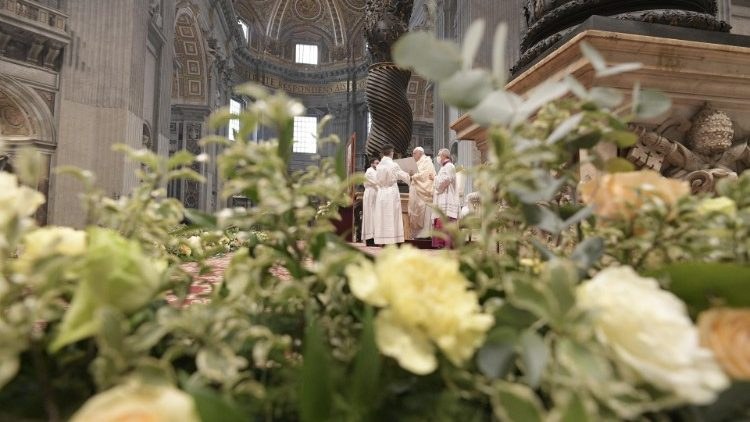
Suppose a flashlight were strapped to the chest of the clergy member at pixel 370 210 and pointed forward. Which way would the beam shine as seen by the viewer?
to the viewer's right

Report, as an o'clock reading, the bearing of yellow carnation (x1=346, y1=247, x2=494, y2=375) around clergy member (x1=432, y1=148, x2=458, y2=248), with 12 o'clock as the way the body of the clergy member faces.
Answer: The yellow carnation is roughly at 9 o'clock from the clergy member.

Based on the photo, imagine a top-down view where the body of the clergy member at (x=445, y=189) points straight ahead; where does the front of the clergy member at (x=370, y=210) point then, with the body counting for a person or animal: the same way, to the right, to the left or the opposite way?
the opposite way

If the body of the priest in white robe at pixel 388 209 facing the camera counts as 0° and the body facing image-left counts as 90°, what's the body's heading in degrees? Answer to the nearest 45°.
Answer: approximately 225°

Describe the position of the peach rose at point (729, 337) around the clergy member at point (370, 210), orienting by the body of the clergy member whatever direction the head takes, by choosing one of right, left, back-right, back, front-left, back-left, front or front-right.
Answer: right

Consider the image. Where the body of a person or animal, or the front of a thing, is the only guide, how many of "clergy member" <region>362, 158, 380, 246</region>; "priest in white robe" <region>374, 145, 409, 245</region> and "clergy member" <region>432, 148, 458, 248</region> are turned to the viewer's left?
1

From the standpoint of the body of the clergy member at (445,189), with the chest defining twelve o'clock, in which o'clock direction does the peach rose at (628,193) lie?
The peach rose is roughly at 9 o'clock from the clergy member.

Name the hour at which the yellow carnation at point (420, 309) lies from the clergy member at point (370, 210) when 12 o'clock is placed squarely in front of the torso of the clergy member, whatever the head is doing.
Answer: The yellow carnation is roughly at 3 o'clock from the clergy member.

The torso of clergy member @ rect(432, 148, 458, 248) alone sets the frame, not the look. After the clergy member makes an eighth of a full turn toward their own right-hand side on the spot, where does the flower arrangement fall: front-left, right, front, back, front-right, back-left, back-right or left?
back-left

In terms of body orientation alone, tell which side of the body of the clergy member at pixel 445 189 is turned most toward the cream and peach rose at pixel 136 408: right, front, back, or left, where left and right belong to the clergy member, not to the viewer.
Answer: left

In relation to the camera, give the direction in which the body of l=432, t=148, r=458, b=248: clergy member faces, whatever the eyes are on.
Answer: to the viewer's left

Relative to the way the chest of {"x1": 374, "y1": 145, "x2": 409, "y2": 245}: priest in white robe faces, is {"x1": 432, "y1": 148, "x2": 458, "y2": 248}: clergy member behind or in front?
in front

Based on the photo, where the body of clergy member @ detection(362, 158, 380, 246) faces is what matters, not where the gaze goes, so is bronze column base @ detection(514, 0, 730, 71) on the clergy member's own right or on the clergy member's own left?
on the clergy member's own right

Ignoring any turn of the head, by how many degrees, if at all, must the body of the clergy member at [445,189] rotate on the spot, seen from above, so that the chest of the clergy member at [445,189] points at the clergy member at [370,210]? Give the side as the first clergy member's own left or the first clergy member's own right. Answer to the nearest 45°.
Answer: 0° — they already face them

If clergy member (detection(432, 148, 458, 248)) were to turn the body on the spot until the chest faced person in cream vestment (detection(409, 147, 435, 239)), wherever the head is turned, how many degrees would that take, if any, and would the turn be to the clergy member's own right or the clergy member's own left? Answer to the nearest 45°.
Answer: approximately 45° to the clergy member's own right

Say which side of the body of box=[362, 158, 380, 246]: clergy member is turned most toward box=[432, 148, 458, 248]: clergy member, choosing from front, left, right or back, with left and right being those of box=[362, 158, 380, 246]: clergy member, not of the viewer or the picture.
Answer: front

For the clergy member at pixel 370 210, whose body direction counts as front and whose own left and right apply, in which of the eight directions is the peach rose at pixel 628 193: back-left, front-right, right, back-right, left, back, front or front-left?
right

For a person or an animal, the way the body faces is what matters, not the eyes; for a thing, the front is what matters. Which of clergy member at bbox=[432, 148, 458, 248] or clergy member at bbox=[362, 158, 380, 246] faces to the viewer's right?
clergy member at bbox=[362, 158, 380, 246]

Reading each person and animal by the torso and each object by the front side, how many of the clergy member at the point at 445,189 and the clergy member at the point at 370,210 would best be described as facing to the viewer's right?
1
